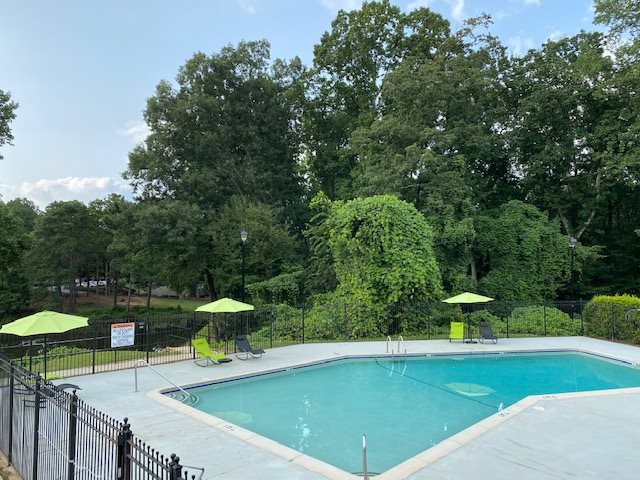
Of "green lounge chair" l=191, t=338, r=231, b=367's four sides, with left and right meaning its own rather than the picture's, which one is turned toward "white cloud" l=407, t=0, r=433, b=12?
left

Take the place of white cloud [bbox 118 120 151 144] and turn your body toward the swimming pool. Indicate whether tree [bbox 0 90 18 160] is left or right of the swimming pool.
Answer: right

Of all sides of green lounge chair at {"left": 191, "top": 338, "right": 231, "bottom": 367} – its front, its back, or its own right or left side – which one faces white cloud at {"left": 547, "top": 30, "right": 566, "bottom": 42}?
left

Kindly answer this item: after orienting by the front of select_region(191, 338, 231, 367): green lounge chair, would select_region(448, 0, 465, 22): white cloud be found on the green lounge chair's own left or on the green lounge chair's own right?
on the green lounge chair's own left

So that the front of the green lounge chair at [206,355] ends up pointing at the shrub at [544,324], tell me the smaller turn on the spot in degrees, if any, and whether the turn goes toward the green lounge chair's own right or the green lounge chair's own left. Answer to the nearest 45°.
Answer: approximately 45° to the green lounge chair's own left

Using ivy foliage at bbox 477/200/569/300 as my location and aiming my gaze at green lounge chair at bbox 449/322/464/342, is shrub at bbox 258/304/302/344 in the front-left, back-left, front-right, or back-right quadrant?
front-right

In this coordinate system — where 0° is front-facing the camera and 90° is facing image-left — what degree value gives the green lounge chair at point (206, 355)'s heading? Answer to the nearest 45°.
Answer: approximately 315°

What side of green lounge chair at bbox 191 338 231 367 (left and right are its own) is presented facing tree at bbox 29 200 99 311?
back

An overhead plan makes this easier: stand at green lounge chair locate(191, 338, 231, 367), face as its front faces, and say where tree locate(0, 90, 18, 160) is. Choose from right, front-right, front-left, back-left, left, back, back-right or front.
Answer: back

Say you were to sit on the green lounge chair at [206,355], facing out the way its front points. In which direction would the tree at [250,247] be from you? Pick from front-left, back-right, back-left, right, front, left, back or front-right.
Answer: back-left

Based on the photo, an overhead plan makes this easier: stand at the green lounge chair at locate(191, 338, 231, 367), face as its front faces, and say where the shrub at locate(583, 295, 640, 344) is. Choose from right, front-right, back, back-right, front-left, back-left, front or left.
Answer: front-left
